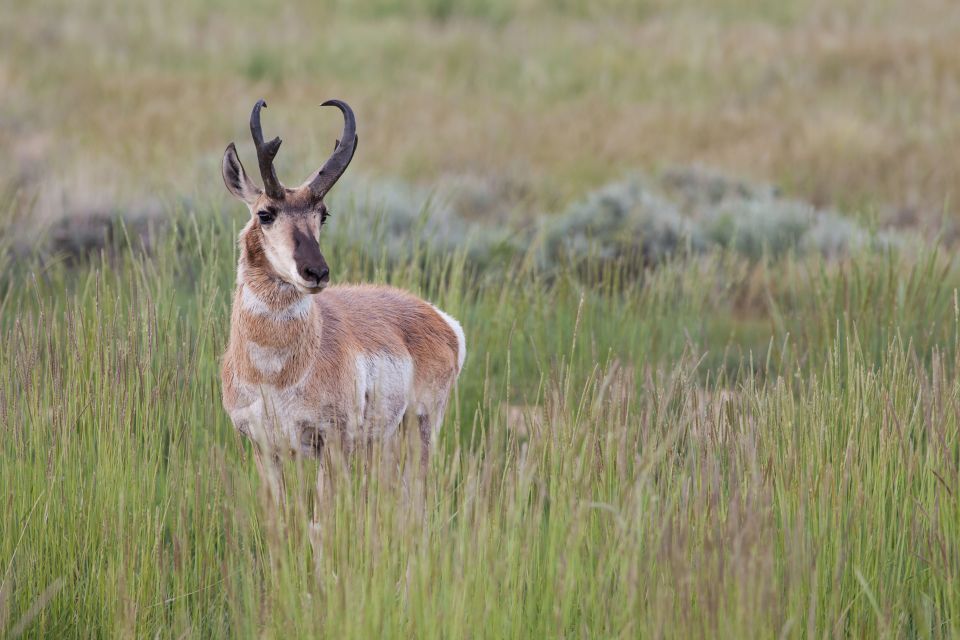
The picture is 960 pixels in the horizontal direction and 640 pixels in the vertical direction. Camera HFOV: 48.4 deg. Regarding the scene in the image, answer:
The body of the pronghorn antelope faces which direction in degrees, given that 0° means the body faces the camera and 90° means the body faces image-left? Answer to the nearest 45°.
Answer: approximately 45°
